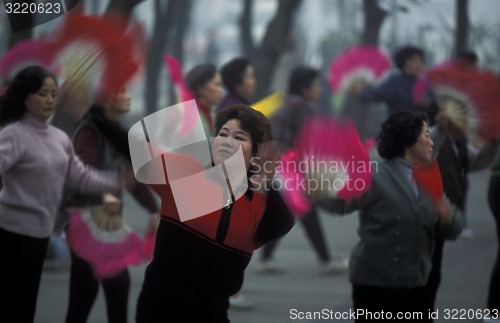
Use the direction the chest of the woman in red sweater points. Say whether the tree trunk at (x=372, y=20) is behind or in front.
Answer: behind

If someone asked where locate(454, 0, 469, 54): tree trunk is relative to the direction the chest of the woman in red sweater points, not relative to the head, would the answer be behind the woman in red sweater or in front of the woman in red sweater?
behind

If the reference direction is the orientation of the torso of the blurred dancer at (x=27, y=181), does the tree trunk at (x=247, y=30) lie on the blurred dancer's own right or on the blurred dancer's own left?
on the blurred dancer's own left

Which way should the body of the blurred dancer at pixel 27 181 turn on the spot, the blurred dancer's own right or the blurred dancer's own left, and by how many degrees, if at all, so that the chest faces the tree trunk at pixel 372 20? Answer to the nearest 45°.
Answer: approximately 90° to the blurred dancer's own left
